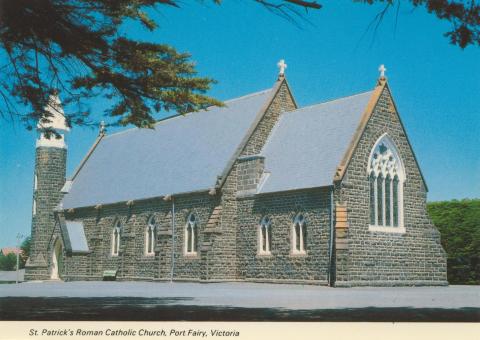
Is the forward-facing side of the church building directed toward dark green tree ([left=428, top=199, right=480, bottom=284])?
no

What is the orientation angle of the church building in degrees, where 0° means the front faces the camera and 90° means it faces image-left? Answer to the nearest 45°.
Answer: approximately 135°
